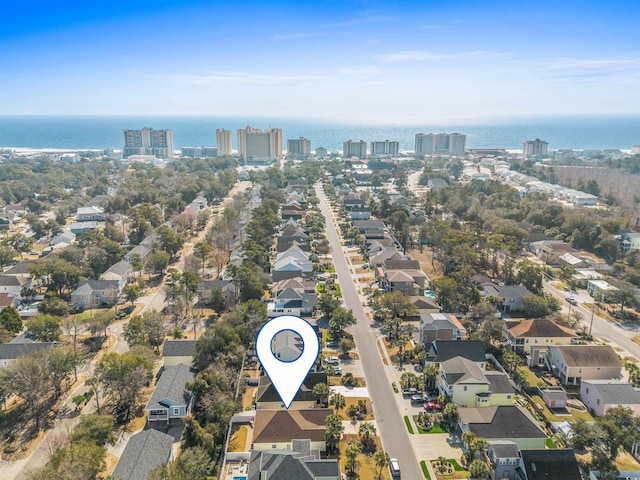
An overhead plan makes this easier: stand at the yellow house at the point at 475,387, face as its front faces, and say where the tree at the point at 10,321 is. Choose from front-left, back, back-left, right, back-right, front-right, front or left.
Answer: front

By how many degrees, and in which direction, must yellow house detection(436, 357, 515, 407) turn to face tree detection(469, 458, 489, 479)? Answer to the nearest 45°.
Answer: approximately 90° to its left

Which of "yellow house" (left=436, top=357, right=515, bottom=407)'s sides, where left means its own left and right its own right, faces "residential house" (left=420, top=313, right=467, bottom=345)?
right

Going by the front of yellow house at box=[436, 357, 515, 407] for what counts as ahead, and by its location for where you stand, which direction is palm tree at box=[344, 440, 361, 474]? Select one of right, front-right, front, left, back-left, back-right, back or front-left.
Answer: front-left

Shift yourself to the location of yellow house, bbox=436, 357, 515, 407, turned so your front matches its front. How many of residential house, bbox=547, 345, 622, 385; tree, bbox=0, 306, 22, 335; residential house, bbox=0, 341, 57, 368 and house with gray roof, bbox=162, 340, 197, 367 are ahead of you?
3

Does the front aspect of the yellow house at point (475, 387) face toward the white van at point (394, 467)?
no

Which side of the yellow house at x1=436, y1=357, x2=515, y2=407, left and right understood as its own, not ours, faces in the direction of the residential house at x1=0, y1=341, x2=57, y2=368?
front

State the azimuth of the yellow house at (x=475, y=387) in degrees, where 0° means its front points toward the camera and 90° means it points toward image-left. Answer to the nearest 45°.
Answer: approximately 90°

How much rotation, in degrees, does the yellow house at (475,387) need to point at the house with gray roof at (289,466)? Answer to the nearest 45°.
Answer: approximately 45° to its left

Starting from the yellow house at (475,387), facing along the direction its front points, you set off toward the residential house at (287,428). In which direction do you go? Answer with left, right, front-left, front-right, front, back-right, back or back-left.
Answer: front-left

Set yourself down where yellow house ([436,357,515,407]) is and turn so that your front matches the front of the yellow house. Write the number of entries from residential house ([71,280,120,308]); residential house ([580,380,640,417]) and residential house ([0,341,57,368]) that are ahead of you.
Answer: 2

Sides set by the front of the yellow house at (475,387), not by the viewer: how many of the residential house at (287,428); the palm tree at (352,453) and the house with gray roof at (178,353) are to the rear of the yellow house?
0

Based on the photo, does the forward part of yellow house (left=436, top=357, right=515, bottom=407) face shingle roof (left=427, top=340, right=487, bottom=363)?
no

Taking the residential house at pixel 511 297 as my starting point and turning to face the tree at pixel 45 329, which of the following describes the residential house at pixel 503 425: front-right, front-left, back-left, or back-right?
front-left

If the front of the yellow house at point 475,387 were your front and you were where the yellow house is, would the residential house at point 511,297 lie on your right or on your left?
on your right

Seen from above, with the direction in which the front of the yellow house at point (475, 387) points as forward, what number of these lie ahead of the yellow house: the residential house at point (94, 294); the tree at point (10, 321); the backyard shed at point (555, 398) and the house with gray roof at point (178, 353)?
3

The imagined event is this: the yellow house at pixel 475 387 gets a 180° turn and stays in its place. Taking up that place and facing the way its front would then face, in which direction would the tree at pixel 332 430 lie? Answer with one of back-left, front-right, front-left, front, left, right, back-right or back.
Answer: back-right

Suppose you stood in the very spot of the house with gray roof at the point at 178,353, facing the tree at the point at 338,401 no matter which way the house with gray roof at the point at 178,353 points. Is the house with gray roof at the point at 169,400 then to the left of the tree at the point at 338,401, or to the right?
right
